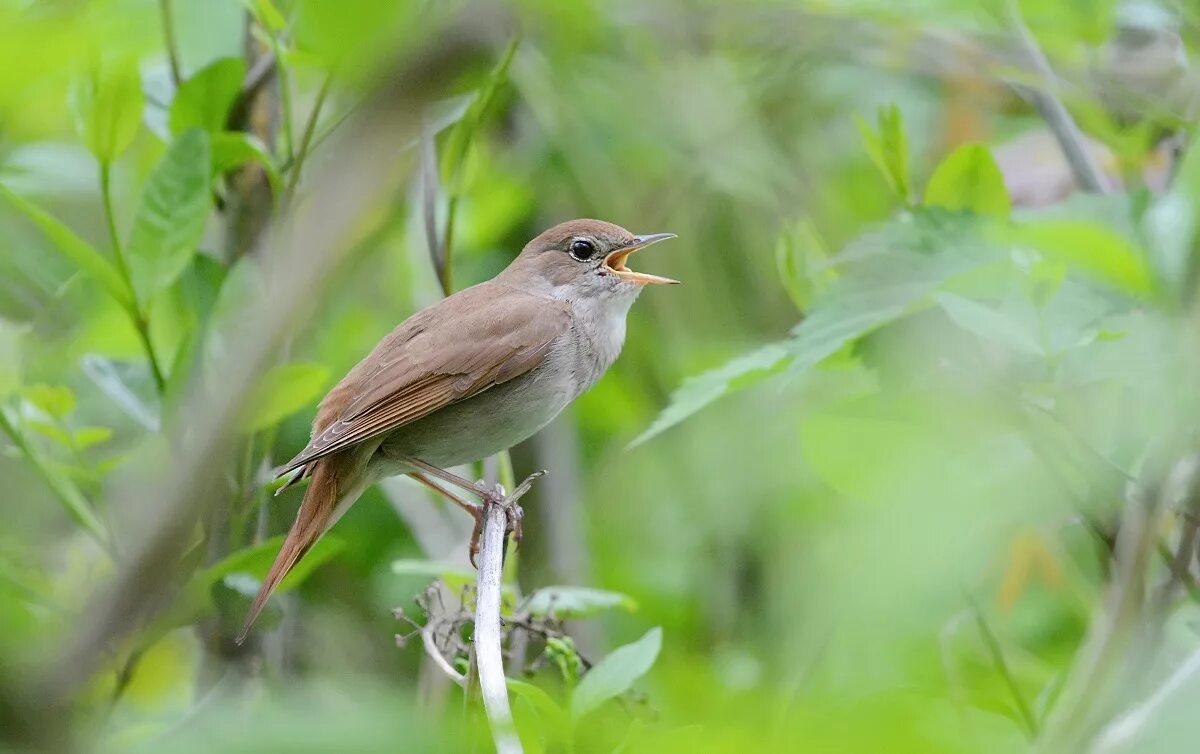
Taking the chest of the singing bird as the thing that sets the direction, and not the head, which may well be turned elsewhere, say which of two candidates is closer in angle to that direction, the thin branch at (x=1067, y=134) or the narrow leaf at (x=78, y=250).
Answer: the thin branch

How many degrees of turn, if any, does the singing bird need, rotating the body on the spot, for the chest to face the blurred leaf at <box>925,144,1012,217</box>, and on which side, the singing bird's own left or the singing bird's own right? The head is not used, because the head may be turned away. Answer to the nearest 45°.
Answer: approximately 45° to the singing bird's own left

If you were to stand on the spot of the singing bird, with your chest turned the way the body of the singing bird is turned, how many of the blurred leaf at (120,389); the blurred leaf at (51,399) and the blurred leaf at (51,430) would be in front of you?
0

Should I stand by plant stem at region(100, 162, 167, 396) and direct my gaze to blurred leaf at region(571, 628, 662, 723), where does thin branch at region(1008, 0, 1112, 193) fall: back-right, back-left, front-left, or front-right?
front-left

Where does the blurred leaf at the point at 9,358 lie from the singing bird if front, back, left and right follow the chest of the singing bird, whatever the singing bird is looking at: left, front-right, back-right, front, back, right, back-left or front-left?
back

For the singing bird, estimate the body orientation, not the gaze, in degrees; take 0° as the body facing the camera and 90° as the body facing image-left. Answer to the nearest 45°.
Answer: approximately 270°
